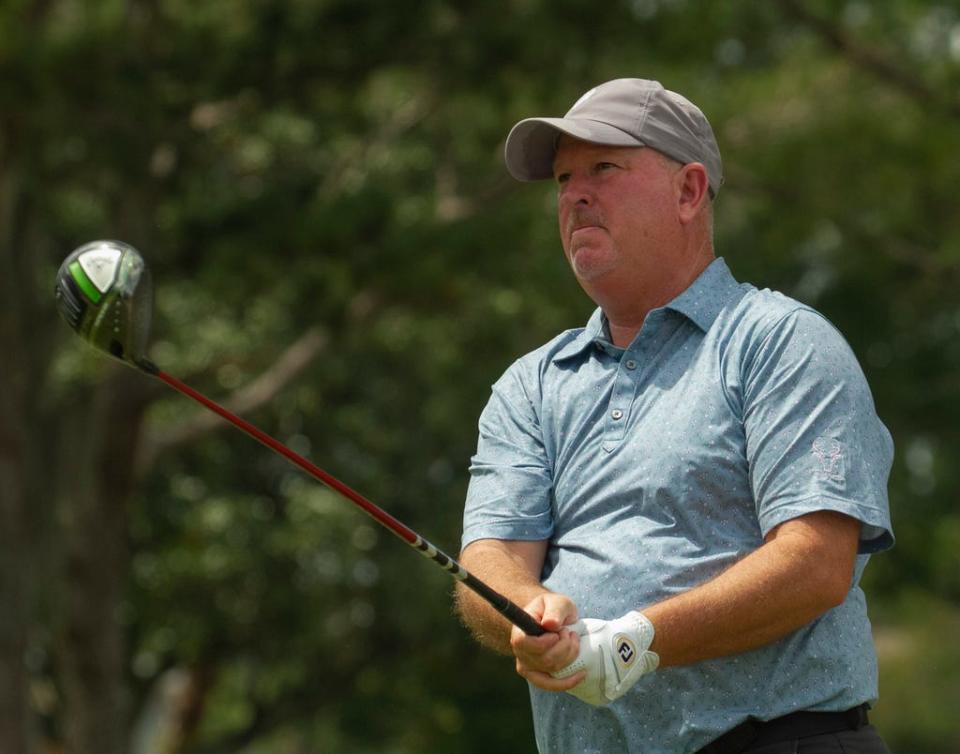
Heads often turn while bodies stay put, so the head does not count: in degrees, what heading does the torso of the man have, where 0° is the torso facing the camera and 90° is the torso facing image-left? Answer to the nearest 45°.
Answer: approximately 45°
